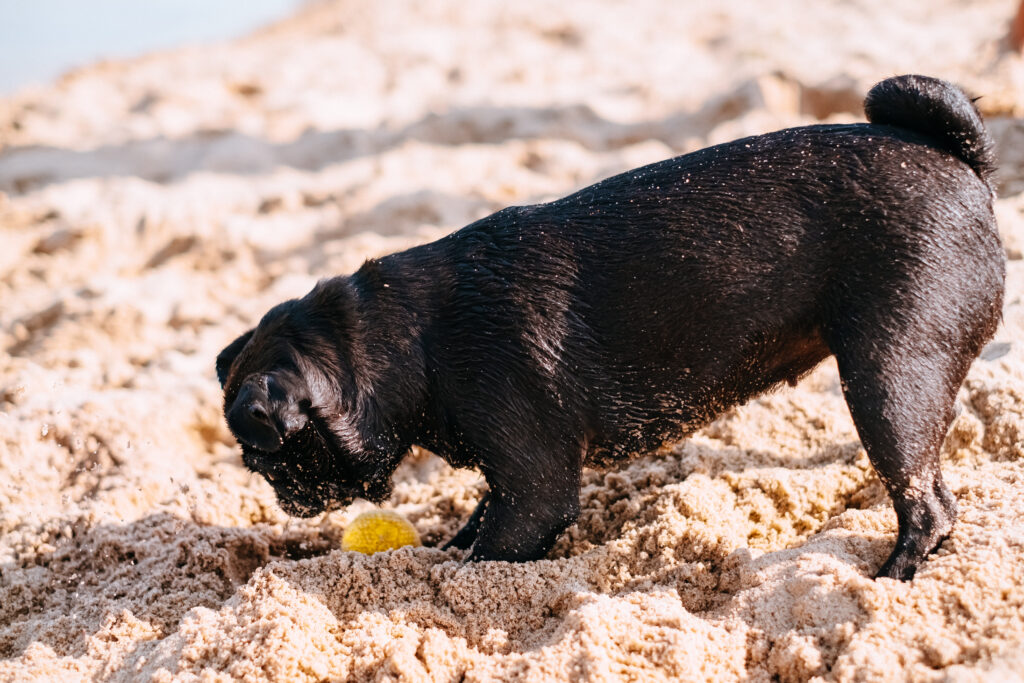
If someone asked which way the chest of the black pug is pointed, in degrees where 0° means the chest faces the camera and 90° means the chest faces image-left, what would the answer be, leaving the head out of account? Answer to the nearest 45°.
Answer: approximately 90°
